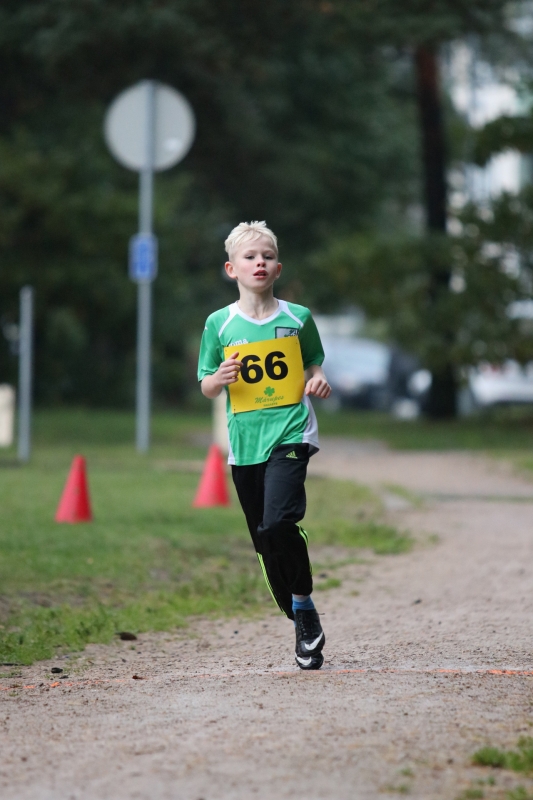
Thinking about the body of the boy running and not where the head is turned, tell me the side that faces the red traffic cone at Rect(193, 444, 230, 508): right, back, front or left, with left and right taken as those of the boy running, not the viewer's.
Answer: back

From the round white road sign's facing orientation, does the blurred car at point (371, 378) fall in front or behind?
in front

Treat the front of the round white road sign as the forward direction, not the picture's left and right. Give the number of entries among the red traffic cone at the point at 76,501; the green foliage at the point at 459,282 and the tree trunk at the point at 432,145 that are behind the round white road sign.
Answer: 1

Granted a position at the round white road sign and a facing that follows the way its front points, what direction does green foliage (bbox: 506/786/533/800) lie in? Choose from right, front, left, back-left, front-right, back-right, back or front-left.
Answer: back

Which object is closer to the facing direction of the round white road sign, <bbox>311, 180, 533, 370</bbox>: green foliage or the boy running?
the green foliage

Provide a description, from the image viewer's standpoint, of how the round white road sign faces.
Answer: facing away from the viewer

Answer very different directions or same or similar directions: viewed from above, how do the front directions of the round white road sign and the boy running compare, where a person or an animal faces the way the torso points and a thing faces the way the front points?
very different directions

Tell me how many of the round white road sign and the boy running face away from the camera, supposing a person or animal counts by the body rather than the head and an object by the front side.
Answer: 1

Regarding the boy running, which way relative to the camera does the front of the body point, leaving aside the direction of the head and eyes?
toward the camera

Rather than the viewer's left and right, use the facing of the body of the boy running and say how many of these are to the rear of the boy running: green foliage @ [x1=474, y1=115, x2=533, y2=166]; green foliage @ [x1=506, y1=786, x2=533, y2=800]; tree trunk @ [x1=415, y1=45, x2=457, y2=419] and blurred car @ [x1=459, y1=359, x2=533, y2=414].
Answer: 3

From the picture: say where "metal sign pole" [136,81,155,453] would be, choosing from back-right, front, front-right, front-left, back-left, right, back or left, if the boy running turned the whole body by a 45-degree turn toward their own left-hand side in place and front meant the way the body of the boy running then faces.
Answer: back-left

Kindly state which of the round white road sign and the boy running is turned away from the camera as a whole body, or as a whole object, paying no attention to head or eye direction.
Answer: the round white road sign

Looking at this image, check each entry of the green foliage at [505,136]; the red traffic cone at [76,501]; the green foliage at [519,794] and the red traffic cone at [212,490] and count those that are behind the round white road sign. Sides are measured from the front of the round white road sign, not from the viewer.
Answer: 3

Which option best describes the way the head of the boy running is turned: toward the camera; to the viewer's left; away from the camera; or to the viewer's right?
toward the camera

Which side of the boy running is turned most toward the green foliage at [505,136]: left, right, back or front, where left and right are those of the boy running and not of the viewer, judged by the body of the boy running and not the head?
back
